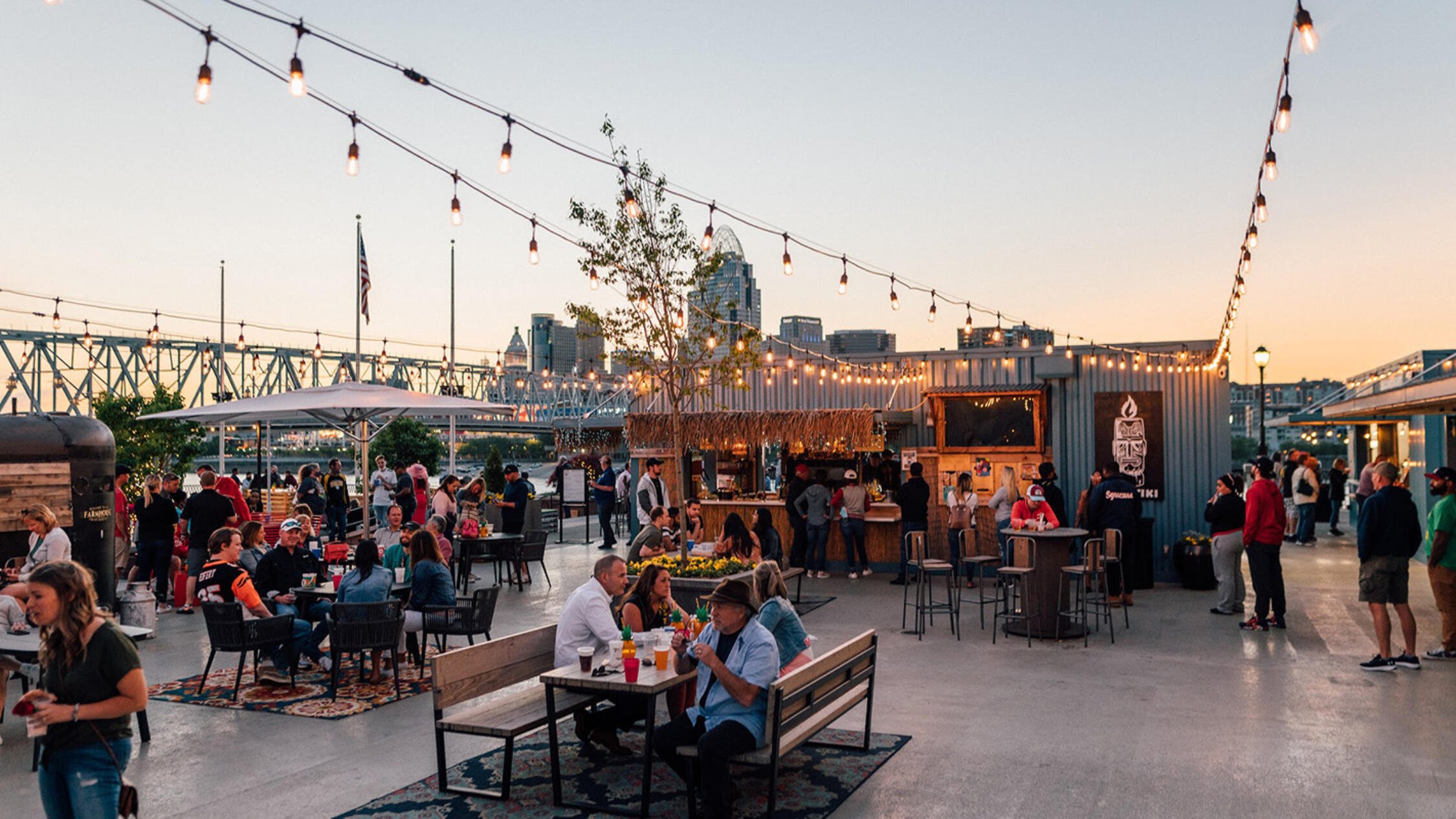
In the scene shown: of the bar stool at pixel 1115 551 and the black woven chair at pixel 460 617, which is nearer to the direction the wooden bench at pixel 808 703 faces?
the black woven chair

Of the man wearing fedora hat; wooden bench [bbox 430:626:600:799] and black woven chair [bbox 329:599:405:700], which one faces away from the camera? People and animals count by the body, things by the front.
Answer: the black woven chair

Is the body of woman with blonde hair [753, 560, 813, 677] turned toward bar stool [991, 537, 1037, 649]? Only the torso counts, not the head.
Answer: no

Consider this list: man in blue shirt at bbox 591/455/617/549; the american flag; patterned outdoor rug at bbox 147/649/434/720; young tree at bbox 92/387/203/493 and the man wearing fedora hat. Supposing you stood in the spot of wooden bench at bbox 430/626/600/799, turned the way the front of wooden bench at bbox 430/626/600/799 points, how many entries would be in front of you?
1

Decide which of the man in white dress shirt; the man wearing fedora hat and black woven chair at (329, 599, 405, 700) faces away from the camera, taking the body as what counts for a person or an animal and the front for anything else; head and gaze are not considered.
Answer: the black woven chair

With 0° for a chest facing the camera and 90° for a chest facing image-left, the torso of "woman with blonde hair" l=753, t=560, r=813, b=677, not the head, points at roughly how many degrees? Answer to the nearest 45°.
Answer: approximately 135°

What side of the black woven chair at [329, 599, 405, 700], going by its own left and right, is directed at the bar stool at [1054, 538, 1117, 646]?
right

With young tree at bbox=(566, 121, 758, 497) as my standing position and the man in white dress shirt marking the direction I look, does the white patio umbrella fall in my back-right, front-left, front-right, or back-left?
back-right

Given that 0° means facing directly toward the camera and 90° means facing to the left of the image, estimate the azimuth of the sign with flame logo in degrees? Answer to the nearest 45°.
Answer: approximately 0°

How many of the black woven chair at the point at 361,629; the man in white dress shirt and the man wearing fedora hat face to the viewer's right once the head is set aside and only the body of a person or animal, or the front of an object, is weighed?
1

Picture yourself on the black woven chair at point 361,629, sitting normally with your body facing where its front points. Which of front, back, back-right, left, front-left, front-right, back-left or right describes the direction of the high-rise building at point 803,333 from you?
front-right

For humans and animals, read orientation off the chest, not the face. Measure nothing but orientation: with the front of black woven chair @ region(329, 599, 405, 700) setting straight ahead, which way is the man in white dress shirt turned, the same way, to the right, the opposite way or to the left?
to the right

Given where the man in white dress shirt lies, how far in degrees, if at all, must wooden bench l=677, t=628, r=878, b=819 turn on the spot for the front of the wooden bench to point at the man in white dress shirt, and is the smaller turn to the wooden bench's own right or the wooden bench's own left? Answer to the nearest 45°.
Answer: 0° — it already faces them

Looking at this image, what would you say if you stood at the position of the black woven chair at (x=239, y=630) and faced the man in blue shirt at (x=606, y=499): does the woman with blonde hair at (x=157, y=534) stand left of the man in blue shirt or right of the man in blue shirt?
left

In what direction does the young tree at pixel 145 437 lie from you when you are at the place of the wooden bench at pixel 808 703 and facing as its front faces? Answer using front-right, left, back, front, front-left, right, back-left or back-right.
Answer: front

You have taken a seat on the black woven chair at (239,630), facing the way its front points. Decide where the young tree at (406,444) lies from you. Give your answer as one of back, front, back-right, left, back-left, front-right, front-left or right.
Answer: front-left

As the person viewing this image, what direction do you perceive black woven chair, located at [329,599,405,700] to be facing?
facing away from the viewer

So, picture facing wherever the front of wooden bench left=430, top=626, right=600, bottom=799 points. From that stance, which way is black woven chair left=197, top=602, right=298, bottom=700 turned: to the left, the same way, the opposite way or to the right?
to the left

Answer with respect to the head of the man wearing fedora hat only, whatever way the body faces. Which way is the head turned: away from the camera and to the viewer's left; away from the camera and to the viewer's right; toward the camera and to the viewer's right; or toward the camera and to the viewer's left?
toward the camera and to the viewer's left

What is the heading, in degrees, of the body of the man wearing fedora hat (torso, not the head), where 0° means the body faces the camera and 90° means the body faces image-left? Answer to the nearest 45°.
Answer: approximately 45°

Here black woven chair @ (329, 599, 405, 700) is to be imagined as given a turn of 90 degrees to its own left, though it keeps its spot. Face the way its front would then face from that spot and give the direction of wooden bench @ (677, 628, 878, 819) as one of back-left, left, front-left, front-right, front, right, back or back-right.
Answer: back-left

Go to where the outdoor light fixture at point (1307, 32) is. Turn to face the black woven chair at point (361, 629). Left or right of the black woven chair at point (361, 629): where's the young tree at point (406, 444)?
right
